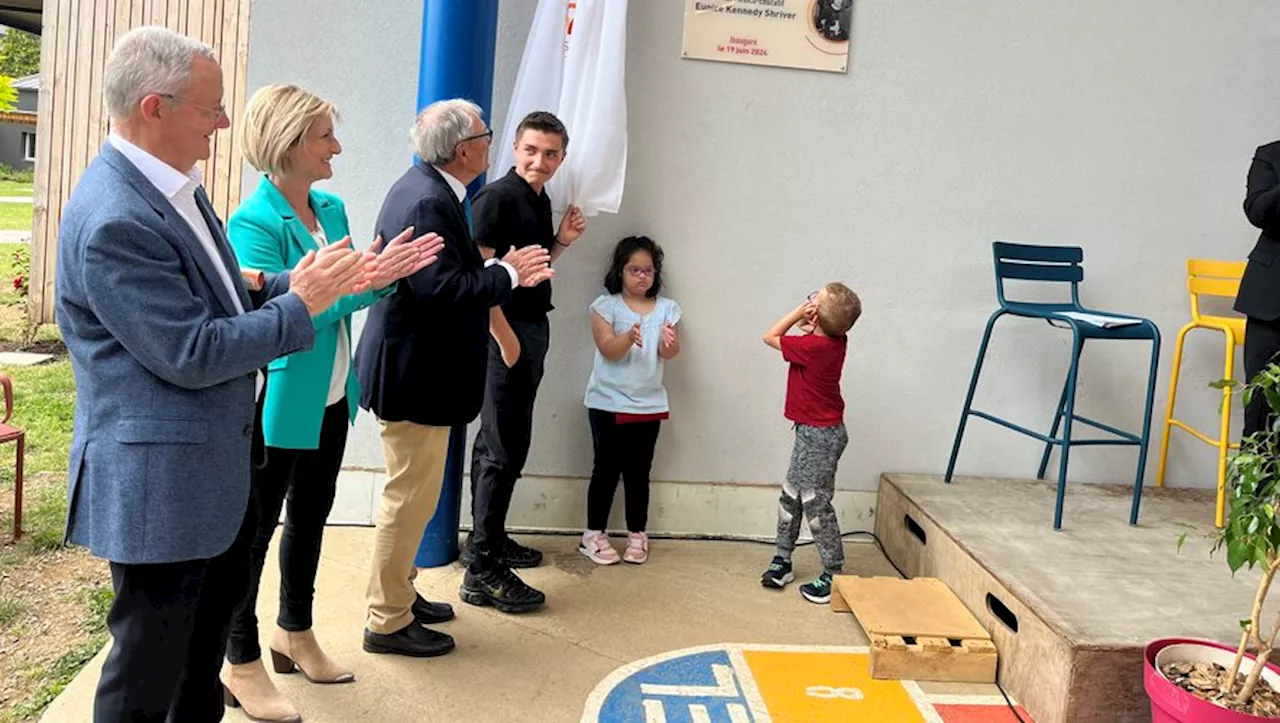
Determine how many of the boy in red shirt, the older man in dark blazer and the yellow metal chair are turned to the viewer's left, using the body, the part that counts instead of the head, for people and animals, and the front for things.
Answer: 1

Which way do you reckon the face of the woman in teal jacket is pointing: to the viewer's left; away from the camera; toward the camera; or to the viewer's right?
to the viewer's right

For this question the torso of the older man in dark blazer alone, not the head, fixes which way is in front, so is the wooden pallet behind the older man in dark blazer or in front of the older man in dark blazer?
in front

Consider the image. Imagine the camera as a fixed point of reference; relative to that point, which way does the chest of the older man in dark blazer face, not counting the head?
to the viewer's right

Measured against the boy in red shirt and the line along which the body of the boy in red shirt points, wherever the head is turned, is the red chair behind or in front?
in front

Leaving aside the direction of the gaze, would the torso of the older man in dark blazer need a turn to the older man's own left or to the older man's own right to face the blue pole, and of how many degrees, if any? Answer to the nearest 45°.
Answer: approximately 90° to the older man's own left

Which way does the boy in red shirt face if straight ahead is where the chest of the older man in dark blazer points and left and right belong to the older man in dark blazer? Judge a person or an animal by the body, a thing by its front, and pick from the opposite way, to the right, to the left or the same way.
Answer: the opposite way

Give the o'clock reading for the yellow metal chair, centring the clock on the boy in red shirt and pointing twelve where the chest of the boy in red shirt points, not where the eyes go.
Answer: The yellow metal chair is roughly at 5 o'clock from the boy in red shirt.

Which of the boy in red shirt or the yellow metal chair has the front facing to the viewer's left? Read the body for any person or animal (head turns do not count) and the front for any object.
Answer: the boy in red shirt

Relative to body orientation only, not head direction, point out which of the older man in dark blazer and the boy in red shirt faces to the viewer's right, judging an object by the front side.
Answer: the older man in dark blazer

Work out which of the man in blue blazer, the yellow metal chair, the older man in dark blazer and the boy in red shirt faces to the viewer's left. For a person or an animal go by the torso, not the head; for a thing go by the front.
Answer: the boy in red shirt

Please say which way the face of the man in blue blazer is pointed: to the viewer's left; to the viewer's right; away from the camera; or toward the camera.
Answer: to the viewer's right

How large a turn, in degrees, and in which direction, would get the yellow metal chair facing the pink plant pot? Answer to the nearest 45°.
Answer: approximately 45° to its right

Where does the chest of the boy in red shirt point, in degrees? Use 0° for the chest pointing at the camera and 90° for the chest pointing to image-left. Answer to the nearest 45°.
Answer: approximately 90°

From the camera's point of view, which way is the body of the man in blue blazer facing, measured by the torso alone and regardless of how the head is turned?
to the viewer's right

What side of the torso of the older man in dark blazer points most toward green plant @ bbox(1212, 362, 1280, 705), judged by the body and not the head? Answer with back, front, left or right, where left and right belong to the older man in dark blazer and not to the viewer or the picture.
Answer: front

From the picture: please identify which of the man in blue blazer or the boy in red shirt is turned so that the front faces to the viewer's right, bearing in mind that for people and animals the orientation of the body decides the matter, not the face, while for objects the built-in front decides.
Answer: the man in blue blazer
